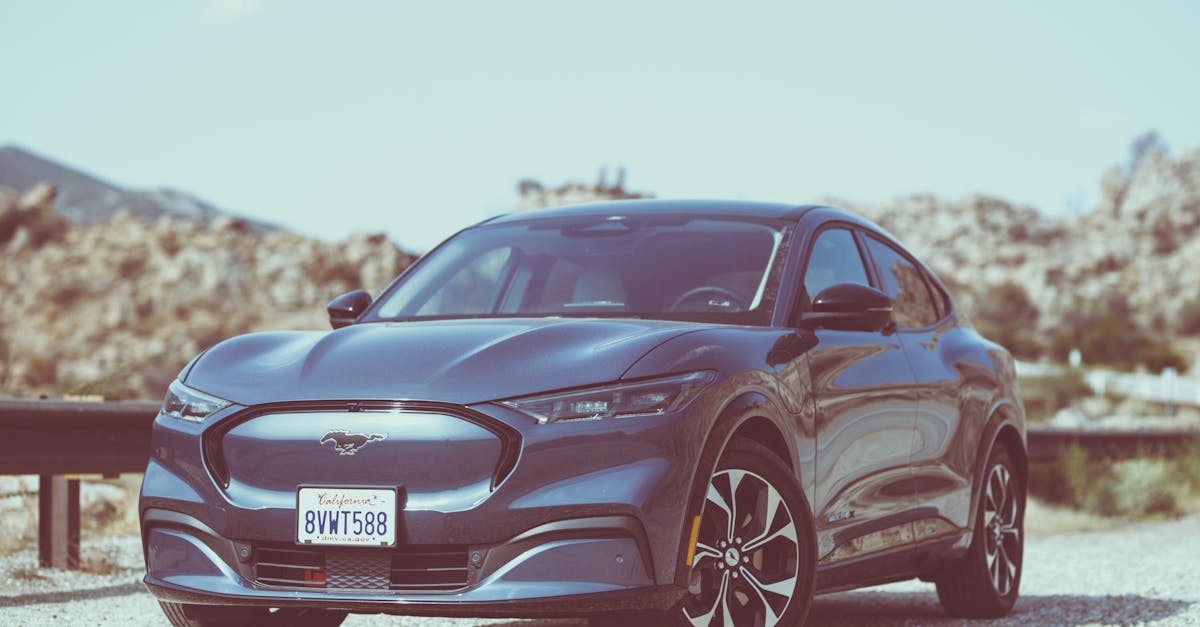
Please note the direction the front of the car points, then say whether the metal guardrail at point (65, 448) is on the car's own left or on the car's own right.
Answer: on the car's own right

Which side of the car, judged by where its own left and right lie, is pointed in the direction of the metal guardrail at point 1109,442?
back

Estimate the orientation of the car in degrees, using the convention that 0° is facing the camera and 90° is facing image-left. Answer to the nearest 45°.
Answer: approximately 45°
